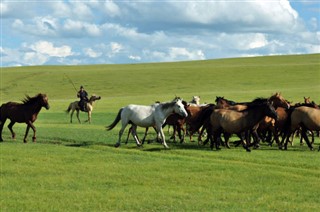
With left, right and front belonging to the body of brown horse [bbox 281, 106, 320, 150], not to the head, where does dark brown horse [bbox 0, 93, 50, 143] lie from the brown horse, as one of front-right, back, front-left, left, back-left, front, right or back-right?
back

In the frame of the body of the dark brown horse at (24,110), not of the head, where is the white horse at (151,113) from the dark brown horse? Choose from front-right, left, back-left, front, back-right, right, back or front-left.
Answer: front-right

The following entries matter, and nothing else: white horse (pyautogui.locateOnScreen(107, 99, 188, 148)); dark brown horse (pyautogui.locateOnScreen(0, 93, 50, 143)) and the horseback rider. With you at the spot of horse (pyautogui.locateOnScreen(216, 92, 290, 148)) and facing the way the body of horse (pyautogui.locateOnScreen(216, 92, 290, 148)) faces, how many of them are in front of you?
0

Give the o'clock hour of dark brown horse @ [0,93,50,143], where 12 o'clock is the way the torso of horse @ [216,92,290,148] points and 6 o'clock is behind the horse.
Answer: The dark brown horse is roughly at 6 o'clock from the horse.

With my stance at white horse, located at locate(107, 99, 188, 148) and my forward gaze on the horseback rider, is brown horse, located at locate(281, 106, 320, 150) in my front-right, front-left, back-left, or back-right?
back-right

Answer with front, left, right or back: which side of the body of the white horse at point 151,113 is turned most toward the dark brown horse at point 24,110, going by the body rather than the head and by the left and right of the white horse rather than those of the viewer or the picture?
back

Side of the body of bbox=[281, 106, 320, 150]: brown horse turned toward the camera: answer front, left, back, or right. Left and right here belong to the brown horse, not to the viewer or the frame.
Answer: right

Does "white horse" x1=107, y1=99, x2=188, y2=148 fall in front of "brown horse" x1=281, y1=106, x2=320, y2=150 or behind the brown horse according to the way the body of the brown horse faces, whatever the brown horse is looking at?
behind

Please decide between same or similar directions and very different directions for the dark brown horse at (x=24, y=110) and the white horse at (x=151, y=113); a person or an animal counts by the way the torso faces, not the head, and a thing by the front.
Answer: same or similar directions

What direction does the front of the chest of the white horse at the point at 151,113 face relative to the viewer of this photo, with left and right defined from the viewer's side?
facing to the right of the viewer

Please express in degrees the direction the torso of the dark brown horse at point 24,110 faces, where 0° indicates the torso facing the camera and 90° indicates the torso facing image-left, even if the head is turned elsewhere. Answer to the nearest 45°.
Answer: approximately 270°

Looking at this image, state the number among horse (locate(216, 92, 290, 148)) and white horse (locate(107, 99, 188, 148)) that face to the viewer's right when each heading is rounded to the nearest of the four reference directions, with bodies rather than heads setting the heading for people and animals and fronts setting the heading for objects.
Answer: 2

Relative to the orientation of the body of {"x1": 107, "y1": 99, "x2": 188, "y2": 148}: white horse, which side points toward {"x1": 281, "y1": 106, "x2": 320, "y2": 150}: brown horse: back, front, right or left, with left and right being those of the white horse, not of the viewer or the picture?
front
